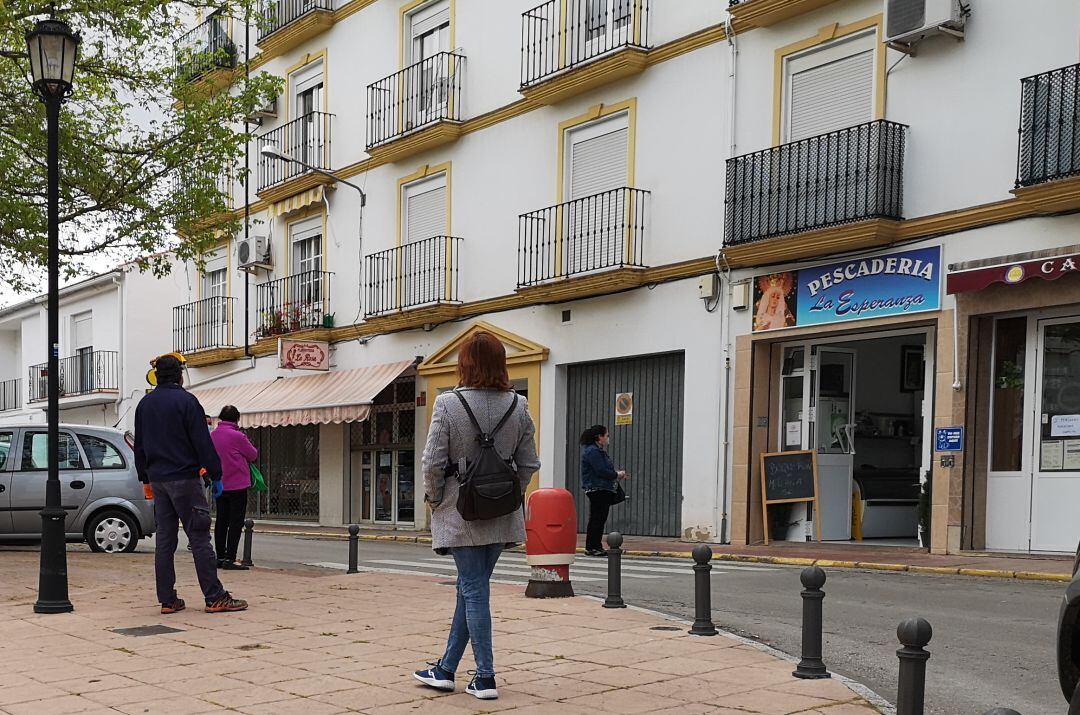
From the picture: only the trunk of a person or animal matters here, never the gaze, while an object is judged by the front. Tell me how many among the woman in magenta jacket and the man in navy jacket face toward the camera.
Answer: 0

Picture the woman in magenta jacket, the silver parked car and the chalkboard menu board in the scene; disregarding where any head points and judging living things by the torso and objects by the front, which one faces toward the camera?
the chalkboard menu board

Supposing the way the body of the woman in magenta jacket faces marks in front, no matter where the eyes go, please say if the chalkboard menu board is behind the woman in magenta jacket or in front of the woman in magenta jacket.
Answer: in front

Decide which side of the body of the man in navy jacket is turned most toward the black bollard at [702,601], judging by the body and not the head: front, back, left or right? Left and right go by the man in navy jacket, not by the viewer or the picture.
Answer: right

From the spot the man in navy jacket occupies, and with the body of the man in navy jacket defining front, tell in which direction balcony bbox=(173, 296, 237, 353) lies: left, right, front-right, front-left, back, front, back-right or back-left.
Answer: front-left

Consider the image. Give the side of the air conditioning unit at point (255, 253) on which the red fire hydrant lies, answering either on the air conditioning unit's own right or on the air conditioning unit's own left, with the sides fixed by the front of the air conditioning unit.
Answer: on the air conditioning unit's own left

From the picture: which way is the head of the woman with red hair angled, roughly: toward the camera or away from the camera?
away from the camera

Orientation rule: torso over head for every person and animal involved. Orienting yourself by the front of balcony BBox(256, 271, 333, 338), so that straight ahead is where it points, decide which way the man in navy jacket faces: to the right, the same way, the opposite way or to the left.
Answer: the opposite way

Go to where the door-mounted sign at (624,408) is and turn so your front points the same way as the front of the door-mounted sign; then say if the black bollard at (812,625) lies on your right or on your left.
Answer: on your left

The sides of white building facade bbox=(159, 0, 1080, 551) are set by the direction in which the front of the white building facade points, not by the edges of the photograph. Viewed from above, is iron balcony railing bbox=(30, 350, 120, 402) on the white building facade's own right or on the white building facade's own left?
on the white building facade's own right

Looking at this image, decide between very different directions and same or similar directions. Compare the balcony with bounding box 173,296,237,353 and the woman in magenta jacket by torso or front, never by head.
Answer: very different directions

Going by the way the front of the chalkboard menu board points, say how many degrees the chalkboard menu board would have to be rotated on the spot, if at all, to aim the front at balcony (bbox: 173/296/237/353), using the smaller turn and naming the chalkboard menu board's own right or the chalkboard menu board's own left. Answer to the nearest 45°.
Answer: approximately 135° to the chalkboard menu board's own right

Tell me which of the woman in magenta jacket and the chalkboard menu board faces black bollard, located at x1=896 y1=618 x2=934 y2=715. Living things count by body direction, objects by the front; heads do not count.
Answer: the chalkboard menu board

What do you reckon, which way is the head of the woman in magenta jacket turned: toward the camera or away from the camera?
away from the camera

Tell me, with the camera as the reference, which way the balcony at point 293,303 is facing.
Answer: facing the viewer and to the left of the viewer

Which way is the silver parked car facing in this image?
to the viewer's left

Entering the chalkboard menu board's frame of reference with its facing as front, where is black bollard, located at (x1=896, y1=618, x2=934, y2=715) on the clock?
The black bollard is roughly at 12 o'clock from the chalkboard menu board.

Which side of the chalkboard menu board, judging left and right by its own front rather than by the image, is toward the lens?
front

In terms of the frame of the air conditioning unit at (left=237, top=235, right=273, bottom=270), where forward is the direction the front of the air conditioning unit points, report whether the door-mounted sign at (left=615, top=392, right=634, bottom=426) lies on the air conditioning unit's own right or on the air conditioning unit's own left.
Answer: on the air conditioning unit's own left

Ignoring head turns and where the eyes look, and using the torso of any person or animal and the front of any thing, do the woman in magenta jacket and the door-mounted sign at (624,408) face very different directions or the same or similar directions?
very different directions

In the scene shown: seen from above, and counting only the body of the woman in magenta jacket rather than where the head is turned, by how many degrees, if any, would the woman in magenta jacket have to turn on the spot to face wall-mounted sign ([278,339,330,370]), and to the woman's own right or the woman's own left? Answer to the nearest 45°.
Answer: approximately 45° to the woman's own left
